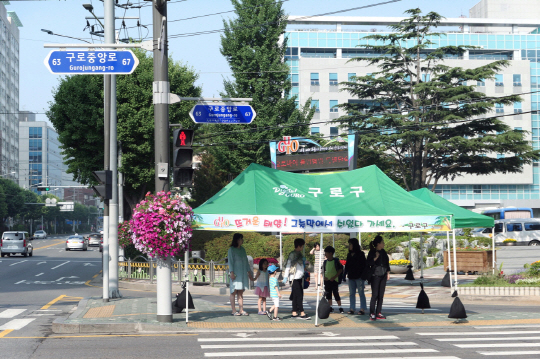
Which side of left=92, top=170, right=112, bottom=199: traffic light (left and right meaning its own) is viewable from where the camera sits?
left

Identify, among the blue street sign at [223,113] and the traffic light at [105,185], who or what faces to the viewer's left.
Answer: the traffic light

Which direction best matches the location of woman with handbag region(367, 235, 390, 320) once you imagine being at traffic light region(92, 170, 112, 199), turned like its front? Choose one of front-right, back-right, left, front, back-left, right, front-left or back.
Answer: back-left

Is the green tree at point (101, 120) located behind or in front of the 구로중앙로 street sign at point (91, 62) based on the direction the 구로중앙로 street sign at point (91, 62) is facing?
behind

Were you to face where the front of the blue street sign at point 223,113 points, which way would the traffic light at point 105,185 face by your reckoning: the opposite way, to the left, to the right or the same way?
to the right

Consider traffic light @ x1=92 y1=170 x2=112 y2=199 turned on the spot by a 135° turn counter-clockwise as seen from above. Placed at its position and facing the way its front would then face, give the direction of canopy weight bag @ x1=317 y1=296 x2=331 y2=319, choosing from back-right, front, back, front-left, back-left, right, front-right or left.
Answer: front

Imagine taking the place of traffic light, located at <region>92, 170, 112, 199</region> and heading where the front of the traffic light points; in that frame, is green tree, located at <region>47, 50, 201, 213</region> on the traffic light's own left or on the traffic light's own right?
on the traffic light's own right

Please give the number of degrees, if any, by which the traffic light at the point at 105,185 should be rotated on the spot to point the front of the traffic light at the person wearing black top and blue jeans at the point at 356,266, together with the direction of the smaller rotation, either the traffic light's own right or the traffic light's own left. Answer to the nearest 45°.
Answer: approximately 135° to the traffic light's own left

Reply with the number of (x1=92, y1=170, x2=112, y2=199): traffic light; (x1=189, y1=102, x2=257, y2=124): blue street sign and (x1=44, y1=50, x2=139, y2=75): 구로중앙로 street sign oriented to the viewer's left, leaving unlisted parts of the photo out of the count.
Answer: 1

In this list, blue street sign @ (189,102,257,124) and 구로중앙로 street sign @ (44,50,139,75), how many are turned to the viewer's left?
0

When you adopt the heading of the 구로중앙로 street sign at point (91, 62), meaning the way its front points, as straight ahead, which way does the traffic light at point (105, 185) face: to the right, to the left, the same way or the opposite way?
to the right

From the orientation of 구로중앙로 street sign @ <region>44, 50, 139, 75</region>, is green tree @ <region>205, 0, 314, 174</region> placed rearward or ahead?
rearward
